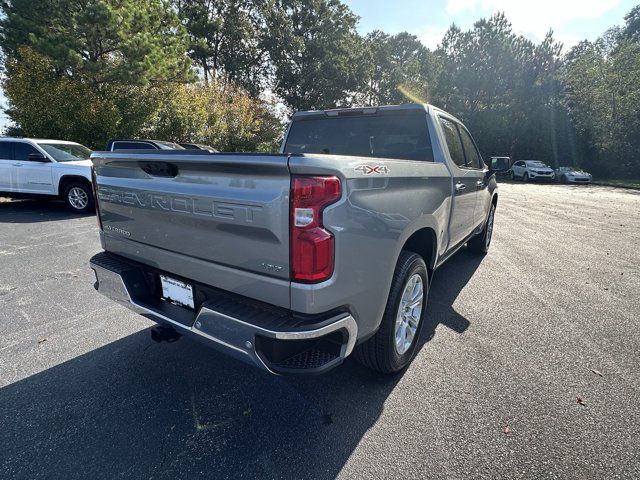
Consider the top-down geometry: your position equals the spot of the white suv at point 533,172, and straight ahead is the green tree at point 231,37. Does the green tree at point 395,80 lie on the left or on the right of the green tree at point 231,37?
right

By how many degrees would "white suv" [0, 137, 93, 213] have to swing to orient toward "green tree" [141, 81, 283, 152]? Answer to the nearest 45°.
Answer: approximately 90° to its left

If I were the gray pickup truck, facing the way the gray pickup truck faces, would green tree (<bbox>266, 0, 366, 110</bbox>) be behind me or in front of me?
in front

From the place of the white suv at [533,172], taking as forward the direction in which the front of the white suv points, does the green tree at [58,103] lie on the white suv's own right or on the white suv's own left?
on the white suv's own right

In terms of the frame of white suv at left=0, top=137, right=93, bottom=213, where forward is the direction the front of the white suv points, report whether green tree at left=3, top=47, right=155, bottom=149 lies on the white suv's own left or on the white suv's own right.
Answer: on the white suv's own left

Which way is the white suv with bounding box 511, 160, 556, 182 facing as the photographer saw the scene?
facing the viewer and to the right of the viewer

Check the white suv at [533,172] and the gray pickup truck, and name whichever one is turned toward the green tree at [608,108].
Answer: the gray pickup truck

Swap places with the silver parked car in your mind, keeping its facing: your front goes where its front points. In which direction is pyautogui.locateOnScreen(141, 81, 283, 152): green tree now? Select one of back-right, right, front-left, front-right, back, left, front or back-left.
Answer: right

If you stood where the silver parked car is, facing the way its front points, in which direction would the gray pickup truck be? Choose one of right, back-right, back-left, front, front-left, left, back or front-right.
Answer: front-right

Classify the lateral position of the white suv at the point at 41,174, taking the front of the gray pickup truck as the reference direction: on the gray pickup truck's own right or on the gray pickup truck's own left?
on the gray pickup truck's own left

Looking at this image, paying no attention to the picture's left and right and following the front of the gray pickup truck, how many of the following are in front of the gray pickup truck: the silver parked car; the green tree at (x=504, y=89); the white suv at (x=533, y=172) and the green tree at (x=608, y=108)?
4

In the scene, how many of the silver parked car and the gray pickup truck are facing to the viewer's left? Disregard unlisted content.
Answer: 0

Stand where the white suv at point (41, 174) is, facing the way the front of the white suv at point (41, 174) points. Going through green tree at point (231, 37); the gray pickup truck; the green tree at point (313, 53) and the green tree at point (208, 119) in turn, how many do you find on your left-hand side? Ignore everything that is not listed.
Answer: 3

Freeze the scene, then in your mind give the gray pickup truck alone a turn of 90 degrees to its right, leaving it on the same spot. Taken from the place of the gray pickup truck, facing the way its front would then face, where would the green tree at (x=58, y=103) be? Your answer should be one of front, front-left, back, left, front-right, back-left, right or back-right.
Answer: back

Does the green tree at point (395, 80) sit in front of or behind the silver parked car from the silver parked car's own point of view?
behind

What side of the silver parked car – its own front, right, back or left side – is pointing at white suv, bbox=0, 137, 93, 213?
right
